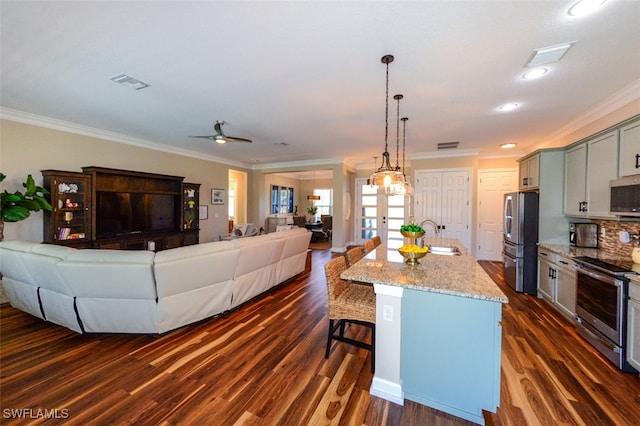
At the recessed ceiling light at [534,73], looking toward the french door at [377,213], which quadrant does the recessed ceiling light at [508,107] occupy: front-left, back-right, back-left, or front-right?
front-right

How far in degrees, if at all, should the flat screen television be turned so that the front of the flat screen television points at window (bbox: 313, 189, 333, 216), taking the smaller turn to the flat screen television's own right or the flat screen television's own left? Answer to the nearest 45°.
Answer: approximately 90° to the flat screen television's own left

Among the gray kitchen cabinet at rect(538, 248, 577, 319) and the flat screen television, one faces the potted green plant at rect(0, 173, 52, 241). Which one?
the gray kitchen cabinet

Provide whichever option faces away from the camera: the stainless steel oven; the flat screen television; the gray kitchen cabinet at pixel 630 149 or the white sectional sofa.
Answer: the white sectional sofa

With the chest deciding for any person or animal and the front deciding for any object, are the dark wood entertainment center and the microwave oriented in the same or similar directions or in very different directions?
very different directions

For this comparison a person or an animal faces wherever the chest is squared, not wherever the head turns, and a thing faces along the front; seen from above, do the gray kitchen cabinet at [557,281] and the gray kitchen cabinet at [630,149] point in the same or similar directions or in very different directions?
same or similar directions

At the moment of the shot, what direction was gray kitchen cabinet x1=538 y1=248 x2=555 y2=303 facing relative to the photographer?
facing the viewer and to the left of the viewer

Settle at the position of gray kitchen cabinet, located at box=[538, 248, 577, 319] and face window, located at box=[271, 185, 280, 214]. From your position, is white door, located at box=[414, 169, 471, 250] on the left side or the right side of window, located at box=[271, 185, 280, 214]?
right

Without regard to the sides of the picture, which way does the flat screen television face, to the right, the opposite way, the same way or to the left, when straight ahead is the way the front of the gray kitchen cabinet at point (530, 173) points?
the opposite way

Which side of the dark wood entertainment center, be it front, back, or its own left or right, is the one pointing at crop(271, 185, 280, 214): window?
left

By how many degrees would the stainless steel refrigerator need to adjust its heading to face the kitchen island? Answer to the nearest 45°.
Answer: approximately 45° to its left

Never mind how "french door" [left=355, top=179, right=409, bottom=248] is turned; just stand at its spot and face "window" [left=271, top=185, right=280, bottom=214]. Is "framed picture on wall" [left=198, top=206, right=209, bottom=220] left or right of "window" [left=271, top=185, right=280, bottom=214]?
left

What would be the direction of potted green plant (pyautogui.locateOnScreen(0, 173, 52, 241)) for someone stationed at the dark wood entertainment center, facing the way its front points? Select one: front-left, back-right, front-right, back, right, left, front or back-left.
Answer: right

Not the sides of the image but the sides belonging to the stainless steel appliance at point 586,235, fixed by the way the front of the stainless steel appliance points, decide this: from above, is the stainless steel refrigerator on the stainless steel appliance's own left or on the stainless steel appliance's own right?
on the stainless steel appliance's own right

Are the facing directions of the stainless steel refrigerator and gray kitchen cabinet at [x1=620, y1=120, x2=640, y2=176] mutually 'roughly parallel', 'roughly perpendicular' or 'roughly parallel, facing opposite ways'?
roughly parallel

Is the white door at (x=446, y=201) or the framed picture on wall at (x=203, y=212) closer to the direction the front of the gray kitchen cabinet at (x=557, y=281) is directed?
the framed picture on wall

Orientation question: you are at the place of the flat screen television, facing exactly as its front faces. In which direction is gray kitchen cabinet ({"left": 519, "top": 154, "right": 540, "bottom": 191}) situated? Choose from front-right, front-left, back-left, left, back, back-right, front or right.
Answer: front

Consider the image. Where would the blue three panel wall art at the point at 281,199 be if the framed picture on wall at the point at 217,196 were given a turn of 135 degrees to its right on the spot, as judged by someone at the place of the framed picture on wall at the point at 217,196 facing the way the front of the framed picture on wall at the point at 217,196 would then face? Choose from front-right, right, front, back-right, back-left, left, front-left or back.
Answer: back-right

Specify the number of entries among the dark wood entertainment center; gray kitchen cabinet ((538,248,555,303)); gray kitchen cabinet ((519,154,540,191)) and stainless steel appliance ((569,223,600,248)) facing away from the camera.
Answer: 0

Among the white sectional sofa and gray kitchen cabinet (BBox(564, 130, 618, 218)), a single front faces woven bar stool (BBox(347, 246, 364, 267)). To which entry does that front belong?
the gray kitchen cabinet

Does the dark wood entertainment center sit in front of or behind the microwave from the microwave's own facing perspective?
in front

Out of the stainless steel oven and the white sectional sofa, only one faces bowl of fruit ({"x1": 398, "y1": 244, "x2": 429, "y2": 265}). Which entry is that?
the stainless steel oven
